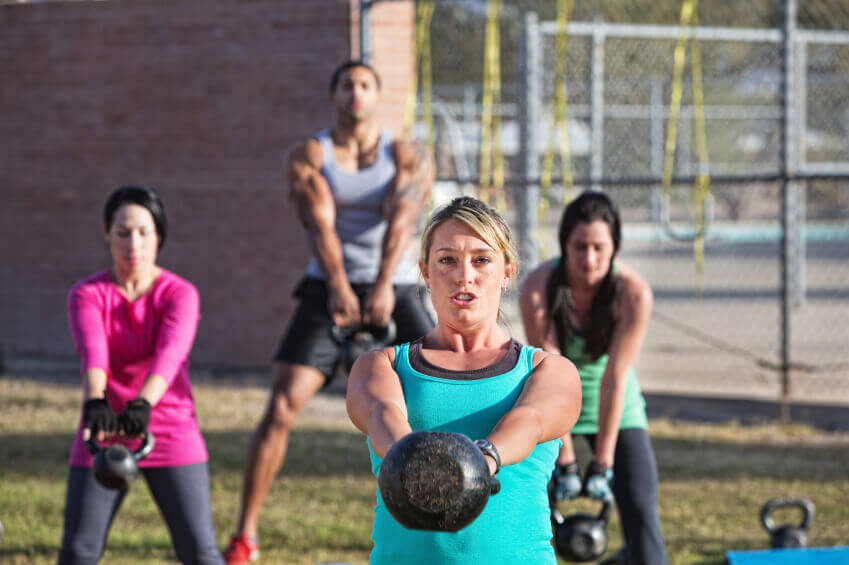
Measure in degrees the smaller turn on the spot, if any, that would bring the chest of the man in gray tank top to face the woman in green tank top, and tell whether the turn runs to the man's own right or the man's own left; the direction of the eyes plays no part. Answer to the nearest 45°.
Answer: approximately 45° to the man's own left

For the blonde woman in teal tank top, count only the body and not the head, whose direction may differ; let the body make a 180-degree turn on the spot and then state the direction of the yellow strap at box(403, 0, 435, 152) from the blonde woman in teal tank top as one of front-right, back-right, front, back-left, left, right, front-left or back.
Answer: front

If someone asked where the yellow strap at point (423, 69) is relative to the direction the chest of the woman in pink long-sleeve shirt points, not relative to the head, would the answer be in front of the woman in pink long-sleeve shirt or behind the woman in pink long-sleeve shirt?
behind

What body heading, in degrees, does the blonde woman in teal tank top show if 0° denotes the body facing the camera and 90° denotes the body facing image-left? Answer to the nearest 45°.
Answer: approximately 0°

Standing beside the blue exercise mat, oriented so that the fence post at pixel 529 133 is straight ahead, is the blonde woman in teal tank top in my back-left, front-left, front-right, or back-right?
back-left

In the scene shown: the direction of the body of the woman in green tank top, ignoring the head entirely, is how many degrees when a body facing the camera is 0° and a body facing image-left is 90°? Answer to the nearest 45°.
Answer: approximately 0°
